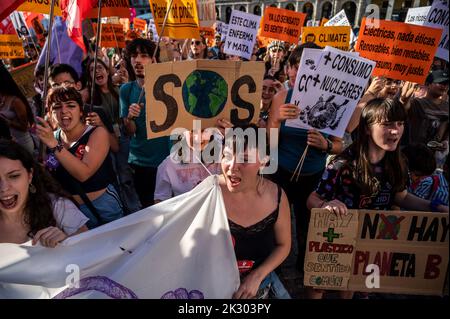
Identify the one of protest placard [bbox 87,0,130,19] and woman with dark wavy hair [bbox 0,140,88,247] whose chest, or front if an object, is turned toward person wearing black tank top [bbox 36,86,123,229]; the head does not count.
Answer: the protest placard

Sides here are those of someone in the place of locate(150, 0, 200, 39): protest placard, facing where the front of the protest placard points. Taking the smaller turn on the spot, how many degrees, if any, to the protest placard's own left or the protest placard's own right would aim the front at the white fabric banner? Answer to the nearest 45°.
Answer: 0° — it already faces it

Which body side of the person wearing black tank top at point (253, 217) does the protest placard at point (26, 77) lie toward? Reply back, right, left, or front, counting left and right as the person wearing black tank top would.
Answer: right
